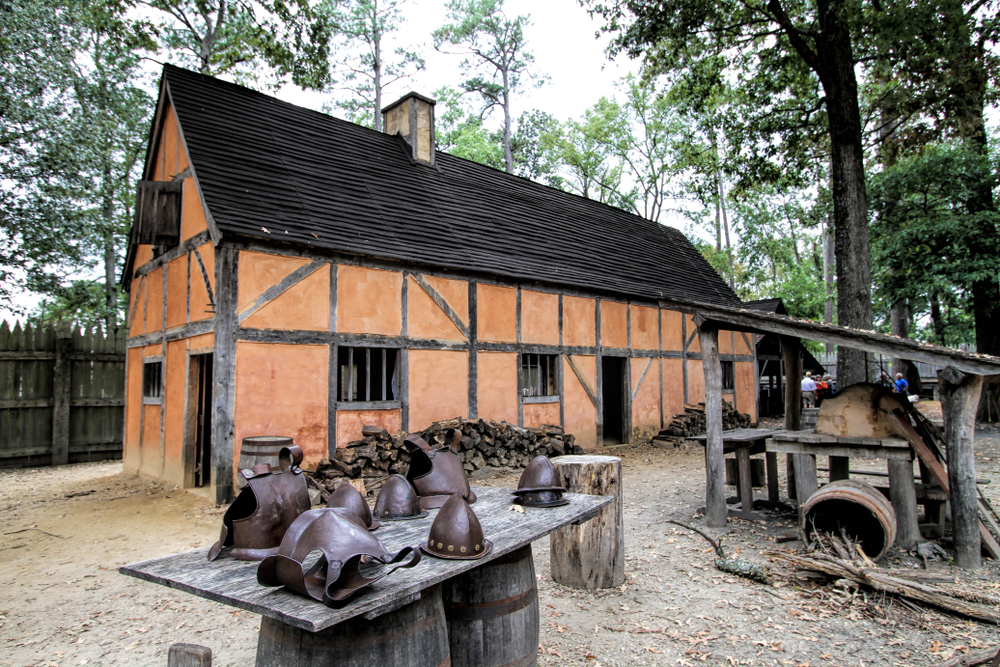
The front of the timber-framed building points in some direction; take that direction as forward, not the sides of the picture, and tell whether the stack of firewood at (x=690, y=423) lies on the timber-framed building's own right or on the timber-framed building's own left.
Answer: on the timber-framed building's own left

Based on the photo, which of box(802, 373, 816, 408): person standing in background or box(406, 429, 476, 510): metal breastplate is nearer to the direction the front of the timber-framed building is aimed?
the metal breastplate

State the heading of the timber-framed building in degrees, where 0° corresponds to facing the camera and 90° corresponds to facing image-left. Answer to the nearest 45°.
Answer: approximately 315°
